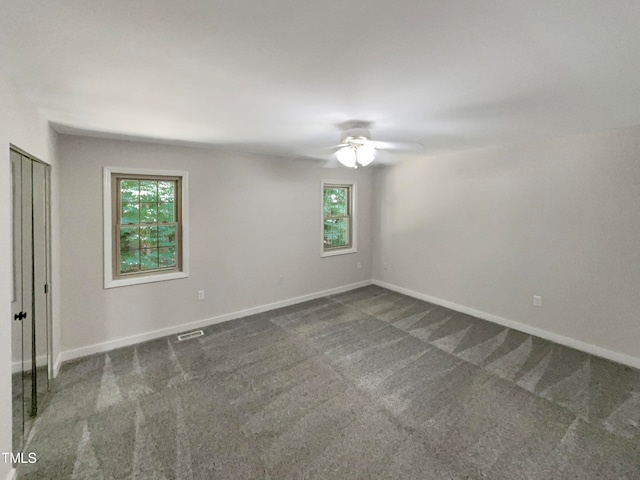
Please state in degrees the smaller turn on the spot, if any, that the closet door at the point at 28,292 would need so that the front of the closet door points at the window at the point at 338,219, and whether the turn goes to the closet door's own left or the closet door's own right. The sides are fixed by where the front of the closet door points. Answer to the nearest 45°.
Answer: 0° — it already faces it

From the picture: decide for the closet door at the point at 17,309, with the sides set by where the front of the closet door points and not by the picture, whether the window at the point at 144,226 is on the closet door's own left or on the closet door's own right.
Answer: on the closet door's own left

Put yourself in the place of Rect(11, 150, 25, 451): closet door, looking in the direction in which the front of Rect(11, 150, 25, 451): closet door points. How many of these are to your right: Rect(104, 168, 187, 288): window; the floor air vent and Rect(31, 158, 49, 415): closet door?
0

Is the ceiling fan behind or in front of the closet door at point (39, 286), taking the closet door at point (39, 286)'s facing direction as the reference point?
in front

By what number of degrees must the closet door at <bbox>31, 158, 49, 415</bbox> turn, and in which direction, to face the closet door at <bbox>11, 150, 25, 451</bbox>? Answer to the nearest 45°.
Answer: approximately 90° to its right

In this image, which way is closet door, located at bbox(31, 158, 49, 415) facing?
to the viewer's right

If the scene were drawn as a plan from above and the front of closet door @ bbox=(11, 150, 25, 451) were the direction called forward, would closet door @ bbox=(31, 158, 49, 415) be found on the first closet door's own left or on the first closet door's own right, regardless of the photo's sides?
on the first closet door's own left

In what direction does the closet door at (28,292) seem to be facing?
to the viewer's right

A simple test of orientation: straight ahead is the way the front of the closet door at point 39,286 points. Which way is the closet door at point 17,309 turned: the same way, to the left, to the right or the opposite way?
the same way

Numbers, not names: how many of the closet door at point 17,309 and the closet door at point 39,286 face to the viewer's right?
2

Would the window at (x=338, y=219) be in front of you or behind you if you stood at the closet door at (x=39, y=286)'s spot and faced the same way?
in front

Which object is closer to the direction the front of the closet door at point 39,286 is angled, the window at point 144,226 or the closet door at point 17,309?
the window

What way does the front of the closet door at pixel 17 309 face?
to the viewer's right
